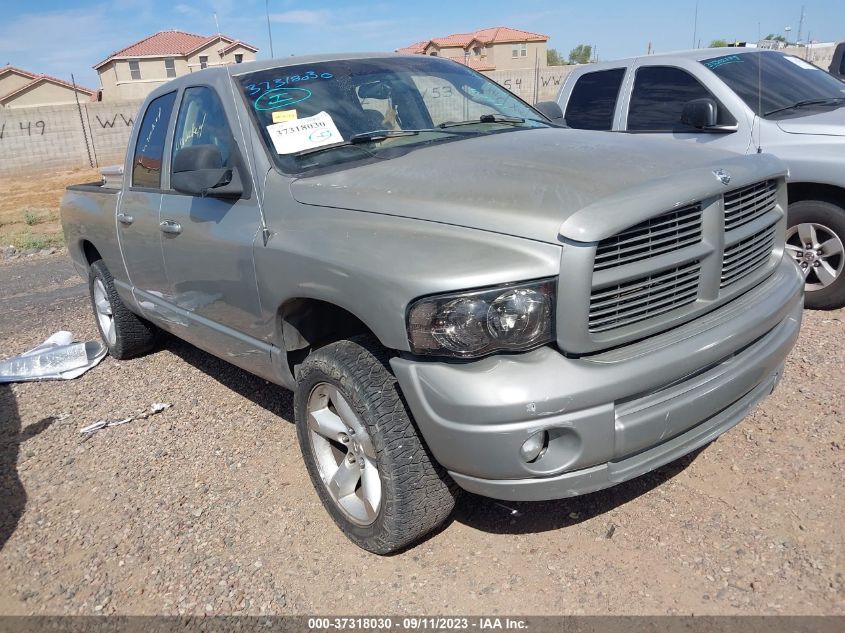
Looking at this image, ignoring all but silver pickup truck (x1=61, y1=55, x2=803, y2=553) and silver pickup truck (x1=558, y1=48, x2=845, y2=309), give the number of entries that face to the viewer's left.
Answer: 0

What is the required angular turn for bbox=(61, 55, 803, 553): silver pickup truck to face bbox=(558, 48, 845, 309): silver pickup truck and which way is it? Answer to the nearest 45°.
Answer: approximately 90° to its left

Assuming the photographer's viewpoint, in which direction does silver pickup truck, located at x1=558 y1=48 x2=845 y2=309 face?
facing the viewer and to the right of the viewer

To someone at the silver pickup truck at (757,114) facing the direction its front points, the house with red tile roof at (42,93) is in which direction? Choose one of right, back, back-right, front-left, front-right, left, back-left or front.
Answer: back

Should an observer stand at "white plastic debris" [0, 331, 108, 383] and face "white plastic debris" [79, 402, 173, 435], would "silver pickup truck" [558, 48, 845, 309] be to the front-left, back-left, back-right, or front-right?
front-left

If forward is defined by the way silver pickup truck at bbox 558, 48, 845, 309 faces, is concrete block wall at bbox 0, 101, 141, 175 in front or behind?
behind
